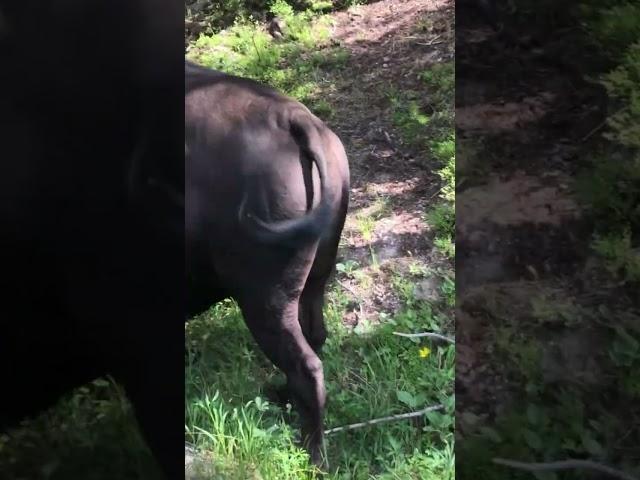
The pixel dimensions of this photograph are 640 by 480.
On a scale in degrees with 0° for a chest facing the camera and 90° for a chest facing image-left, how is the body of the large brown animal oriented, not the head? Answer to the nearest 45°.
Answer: approximately 135°
